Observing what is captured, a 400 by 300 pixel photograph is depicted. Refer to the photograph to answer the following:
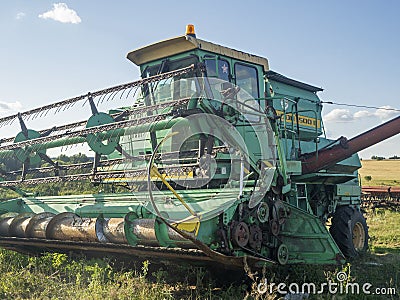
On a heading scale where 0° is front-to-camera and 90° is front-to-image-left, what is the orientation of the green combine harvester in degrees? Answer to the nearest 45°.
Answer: approximately 45°
